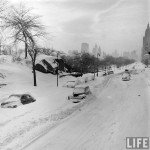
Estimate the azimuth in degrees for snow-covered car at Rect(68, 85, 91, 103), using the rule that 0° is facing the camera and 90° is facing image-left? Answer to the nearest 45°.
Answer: approximately 45°

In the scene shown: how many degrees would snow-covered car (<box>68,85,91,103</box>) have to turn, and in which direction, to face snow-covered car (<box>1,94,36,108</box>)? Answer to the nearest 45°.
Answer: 0° — it already faces it
